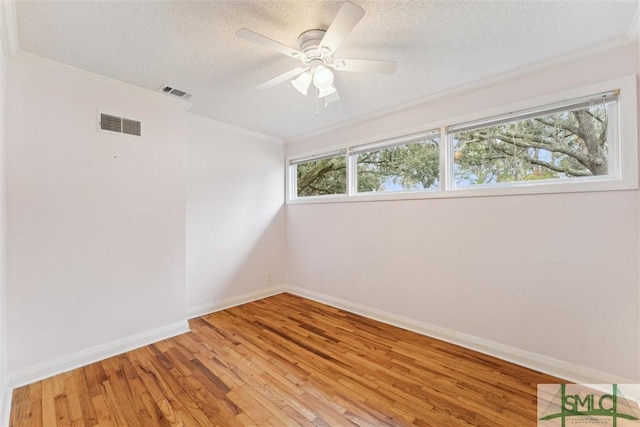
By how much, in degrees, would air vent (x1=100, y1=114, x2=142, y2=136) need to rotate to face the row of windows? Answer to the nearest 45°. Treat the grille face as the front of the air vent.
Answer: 0° — it already faces it

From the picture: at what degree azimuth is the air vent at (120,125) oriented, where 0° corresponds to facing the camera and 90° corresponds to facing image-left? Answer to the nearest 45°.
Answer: approximately 315°

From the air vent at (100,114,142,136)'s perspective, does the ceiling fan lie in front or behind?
in front
